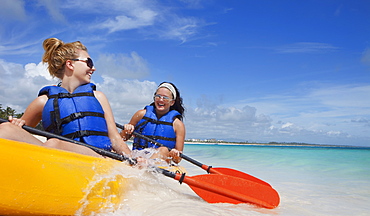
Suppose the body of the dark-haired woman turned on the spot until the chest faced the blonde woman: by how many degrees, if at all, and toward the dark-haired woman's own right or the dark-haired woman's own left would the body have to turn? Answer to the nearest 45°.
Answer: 0° — they already face them

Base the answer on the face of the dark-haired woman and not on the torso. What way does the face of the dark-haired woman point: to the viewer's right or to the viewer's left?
to the viewer's left

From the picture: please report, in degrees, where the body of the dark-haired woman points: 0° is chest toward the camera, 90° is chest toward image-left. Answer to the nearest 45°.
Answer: approximately 45°
